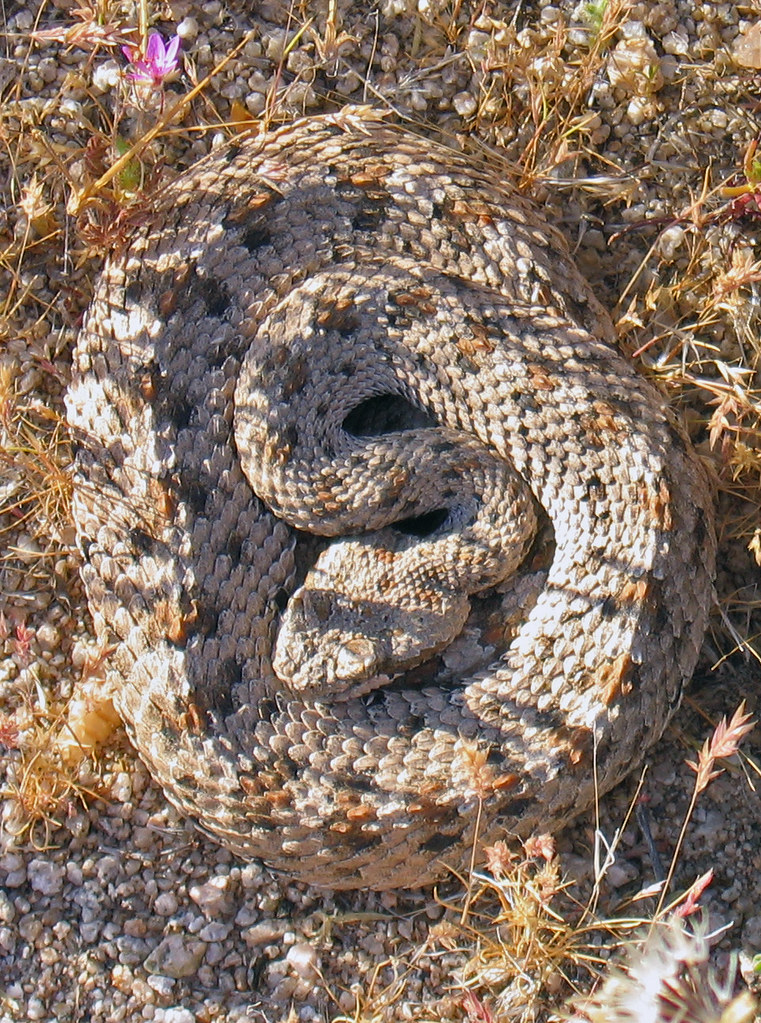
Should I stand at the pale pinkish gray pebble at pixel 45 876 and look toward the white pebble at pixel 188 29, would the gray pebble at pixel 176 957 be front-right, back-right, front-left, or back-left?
back-right

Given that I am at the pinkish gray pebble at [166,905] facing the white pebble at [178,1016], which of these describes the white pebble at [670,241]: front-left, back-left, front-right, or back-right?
back-left
